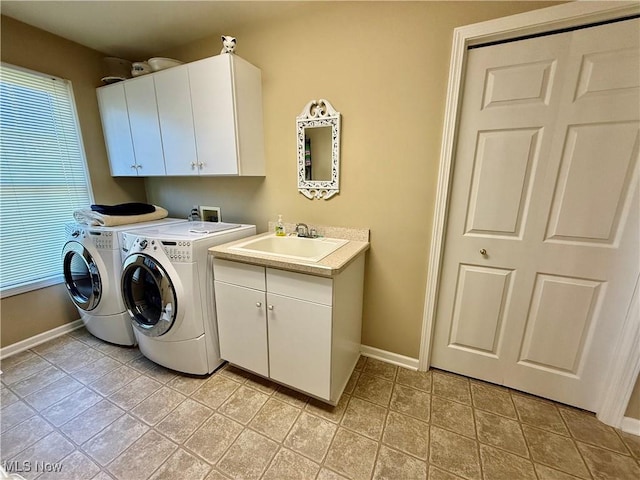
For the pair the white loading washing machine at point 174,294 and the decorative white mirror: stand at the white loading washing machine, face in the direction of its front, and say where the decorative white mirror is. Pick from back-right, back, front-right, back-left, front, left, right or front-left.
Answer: back-left

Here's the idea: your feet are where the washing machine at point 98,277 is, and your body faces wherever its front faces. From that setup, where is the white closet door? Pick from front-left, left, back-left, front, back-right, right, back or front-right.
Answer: left

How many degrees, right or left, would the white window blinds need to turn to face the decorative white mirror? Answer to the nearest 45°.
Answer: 0° — it already faces it

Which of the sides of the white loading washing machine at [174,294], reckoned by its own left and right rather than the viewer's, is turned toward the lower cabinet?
left

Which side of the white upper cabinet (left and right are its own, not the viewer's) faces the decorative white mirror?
left

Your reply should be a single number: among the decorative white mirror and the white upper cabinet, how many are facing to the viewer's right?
0

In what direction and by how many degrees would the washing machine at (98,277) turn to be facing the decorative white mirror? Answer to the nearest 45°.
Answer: approximately 90° to its left

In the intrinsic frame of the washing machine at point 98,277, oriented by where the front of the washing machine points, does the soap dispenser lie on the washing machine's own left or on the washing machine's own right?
on the washing machine's own left

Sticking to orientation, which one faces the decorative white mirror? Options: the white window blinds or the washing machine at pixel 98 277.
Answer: the white window blinds

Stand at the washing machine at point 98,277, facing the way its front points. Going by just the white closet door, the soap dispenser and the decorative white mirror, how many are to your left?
3

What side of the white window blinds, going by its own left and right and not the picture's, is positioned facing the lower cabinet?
front

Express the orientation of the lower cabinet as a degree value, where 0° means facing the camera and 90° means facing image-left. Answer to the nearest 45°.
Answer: approximately 45°

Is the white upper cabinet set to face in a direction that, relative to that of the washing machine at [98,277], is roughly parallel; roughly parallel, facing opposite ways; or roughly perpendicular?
roughly parallel

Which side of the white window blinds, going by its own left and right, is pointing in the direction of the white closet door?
front

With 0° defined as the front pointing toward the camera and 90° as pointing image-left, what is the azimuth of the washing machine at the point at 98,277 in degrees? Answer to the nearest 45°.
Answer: approximately 45°

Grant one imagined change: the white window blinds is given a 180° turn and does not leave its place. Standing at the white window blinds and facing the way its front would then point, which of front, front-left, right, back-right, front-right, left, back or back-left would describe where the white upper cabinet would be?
back

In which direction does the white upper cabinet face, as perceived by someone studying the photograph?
facing the viewer and to the left of the viewer

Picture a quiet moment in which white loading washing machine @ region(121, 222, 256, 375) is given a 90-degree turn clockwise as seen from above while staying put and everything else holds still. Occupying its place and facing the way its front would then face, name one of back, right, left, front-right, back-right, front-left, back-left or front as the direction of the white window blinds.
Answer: front

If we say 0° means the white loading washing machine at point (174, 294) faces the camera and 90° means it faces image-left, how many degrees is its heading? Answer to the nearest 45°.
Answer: approximately 45°

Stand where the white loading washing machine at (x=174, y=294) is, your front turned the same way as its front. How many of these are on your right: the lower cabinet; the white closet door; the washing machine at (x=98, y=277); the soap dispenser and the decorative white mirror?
1
